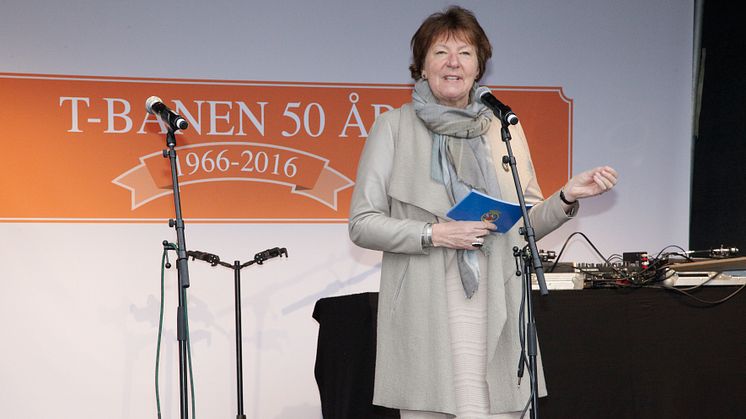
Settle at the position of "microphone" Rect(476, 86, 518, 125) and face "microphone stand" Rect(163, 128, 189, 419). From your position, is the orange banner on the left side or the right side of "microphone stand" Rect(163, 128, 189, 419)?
right

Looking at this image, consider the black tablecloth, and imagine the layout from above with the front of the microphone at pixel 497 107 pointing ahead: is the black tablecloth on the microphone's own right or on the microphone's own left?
on the microphone's own right

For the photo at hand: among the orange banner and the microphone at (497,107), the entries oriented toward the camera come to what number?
1

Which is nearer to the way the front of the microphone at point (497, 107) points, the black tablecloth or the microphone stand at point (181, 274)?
the microphone stand

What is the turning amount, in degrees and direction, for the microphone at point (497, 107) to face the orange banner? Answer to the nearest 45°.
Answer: approximately 45° to its right

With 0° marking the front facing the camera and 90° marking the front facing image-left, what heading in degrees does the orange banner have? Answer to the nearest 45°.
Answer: approximately 0°

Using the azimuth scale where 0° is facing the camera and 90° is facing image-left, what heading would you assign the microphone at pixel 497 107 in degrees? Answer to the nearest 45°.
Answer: approximately 90°

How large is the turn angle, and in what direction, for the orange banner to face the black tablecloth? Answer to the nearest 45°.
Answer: approximately 45° to its left
